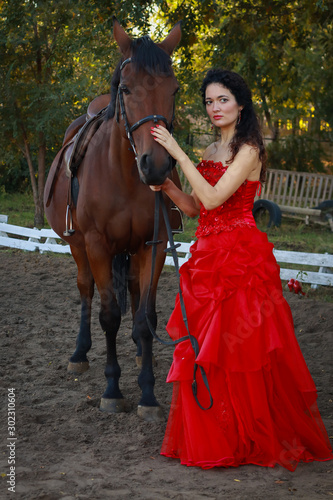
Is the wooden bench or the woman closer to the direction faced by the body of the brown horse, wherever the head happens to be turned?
the woman

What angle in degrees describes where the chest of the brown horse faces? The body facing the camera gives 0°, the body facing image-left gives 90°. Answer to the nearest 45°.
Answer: approximately 0°

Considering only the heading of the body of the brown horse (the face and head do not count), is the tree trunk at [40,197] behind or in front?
behind

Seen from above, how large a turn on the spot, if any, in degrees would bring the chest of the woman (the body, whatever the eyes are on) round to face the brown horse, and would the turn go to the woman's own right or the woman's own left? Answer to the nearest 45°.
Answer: approximately 90° to the woman's own right

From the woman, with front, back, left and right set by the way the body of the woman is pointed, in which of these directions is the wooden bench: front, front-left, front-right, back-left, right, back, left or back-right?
back-right

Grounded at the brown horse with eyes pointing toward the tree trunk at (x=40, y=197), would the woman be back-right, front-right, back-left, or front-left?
back-right

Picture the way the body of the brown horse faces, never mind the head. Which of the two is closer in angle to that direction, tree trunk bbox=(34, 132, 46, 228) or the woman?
the woman

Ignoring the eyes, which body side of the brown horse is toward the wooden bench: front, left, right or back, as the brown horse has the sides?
back

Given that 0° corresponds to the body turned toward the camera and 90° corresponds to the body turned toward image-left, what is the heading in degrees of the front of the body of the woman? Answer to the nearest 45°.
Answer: approximately 45°
